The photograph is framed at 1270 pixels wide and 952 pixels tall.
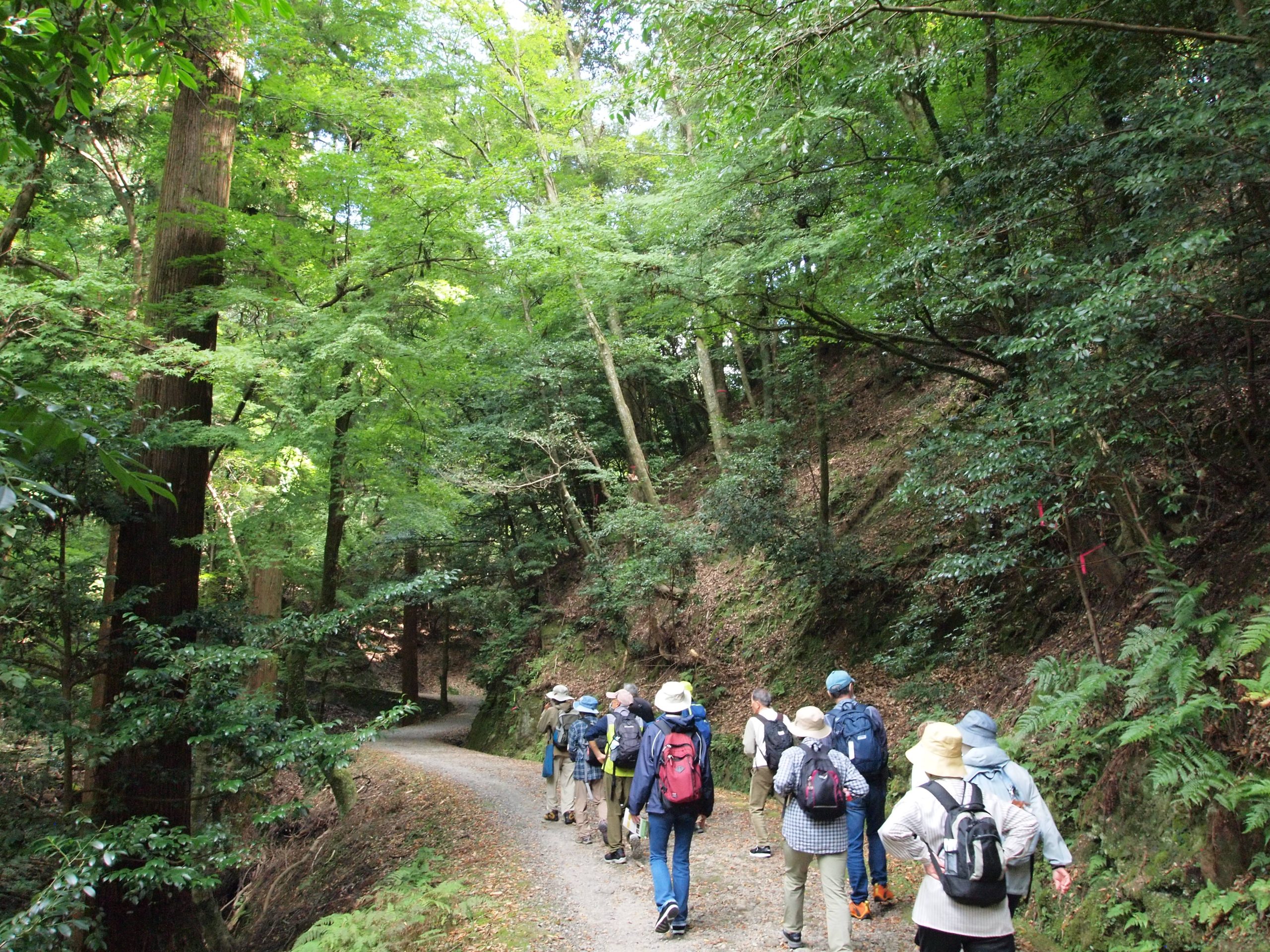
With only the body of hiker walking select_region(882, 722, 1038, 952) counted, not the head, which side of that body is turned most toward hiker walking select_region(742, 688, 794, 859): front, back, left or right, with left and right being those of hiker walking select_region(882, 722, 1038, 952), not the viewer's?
front

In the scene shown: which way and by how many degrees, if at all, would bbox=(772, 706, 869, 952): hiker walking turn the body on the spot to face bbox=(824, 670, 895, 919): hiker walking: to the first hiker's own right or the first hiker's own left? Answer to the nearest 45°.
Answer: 0° — they already face them

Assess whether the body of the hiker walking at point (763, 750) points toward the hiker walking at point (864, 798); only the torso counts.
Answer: no

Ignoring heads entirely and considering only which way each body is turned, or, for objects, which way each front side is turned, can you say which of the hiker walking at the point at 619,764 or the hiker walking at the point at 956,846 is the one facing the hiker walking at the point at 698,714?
the hiker walking at the point at 956,846

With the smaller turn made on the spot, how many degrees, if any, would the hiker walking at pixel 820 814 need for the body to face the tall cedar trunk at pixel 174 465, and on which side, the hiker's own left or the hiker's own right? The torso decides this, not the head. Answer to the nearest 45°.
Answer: approximately 90° to the hiker's own left

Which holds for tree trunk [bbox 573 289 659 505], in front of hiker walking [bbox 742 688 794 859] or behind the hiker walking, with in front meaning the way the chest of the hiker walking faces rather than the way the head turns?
in front

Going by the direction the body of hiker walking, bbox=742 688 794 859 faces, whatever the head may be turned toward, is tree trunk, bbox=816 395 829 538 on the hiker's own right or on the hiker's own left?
on the hiker's own right

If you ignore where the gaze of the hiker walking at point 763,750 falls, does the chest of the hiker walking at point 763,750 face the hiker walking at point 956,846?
no

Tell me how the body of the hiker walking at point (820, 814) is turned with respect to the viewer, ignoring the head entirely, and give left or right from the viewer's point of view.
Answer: facing away from the viewer

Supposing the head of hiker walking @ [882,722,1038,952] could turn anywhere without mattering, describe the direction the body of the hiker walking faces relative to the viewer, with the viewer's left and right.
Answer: facing away from the viewer and to the left of the viewer

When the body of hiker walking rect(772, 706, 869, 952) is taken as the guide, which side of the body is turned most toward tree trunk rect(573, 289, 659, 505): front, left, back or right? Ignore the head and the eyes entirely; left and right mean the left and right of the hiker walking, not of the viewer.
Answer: front

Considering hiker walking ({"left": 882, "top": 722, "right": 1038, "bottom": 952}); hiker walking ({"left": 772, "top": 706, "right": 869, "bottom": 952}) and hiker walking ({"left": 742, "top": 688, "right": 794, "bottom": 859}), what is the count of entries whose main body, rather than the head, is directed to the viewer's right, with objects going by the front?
0

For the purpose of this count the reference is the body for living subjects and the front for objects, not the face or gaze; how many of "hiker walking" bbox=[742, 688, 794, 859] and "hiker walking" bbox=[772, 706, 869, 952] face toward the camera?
0

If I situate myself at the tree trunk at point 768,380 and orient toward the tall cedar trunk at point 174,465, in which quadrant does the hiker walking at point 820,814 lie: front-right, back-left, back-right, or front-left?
front-left

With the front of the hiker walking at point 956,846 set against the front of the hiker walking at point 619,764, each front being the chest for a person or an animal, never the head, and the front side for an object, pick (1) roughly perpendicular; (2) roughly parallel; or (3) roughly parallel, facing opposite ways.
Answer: roughly parallel

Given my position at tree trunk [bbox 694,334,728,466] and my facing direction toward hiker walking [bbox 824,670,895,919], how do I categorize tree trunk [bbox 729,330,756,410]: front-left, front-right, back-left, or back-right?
back-left

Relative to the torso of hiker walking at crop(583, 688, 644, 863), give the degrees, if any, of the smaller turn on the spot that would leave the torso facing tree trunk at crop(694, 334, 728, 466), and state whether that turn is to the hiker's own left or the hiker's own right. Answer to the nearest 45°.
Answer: approximately 45° to the hiker's own right

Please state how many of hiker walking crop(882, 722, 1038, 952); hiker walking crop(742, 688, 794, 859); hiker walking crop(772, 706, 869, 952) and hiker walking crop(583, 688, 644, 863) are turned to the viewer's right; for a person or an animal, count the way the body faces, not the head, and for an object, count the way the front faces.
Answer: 0
